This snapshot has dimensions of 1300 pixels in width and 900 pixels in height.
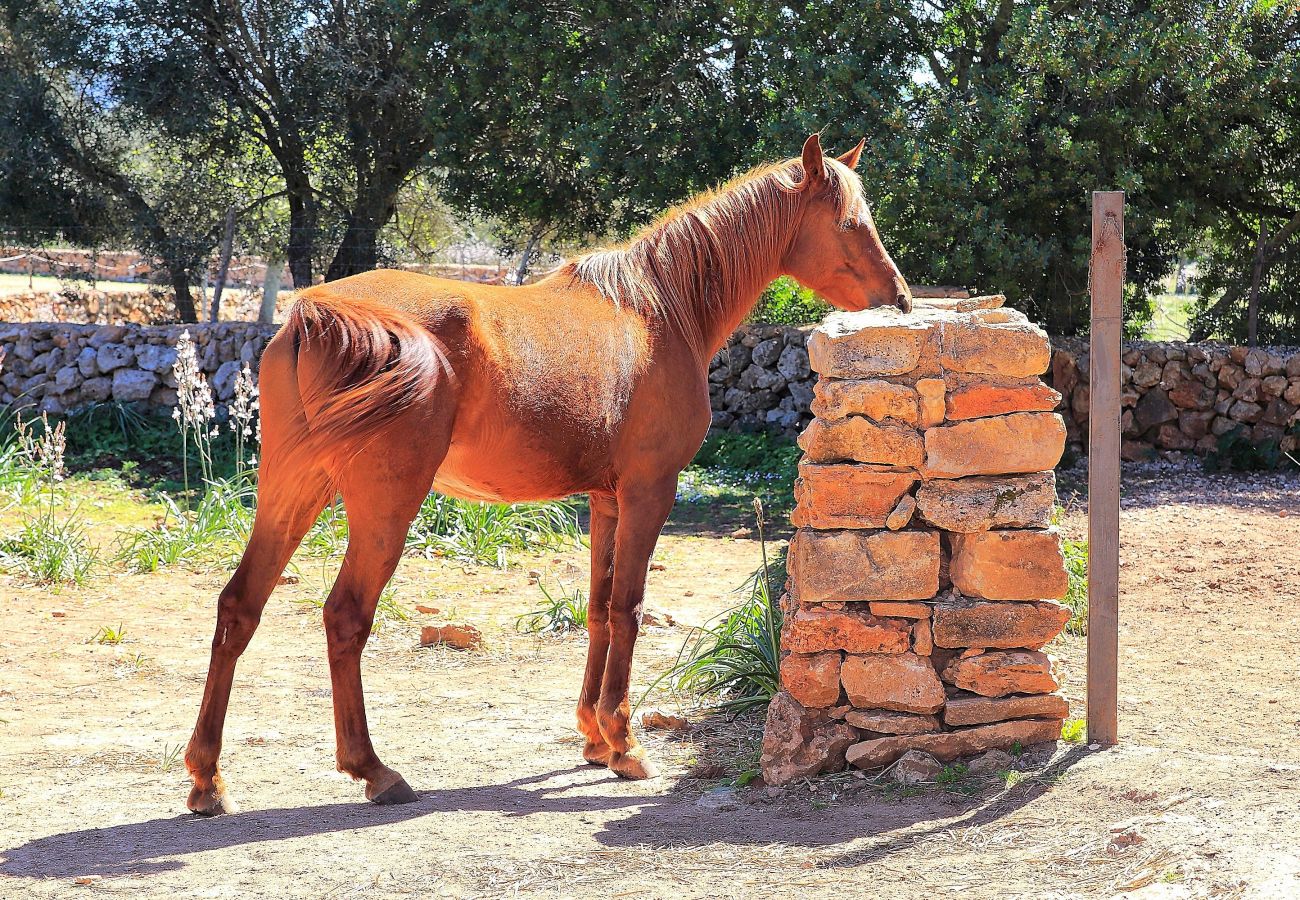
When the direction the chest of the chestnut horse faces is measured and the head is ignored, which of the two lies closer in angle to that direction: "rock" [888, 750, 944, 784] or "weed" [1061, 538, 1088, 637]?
the weed

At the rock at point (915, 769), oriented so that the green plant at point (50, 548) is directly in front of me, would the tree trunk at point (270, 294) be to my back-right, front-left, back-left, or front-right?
front-right

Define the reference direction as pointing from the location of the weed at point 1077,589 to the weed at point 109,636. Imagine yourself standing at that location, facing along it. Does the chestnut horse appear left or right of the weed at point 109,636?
left

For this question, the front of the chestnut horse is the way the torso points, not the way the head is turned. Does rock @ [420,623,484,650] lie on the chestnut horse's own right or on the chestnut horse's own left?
on the chestnut horse's own left

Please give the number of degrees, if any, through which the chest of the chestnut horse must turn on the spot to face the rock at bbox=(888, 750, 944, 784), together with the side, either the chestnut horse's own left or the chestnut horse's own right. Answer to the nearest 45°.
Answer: approximately 45° to the chestnut horse's own right

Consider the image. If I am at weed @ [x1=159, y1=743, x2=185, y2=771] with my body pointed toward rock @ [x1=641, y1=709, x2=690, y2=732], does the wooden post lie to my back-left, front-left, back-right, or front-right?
front-right

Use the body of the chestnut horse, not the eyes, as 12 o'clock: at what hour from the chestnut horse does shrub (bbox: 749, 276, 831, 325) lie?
The shrub is roughly at 11 o'clock from the chestnut horse.

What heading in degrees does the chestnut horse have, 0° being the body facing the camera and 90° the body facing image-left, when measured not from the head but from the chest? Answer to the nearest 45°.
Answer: approximately 225°

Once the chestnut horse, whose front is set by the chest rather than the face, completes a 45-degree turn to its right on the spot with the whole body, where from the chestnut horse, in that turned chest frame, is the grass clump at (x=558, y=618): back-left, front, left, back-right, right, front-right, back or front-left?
left

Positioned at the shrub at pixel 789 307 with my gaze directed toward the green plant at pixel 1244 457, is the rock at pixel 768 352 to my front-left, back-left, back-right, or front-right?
front-right
